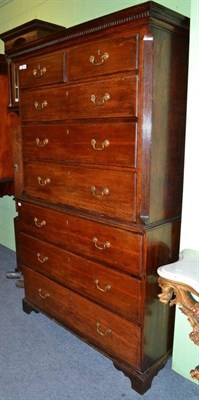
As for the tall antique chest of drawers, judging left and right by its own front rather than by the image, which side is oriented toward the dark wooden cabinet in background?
right

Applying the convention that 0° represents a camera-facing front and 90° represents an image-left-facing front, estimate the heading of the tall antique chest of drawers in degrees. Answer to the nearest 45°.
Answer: approximately 45°
